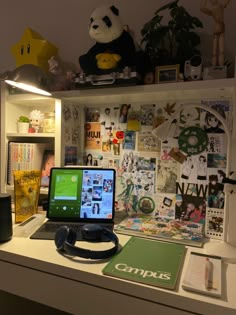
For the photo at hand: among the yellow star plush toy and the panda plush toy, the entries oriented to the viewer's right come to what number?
0

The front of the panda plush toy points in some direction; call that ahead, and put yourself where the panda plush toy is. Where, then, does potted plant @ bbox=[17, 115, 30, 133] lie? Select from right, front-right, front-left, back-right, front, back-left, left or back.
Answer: right

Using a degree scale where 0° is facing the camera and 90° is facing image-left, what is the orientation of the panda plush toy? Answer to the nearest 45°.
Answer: approximately 45°

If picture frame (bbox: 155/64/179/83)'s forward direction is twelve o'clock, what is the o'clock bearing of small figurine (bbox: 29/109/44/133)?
The small figurine is roughly at 2 o'clock from the picture frame.

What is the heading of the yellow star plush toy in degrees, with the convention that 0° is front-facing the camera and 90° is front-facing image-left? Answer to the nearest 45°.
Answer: approximately 45°
